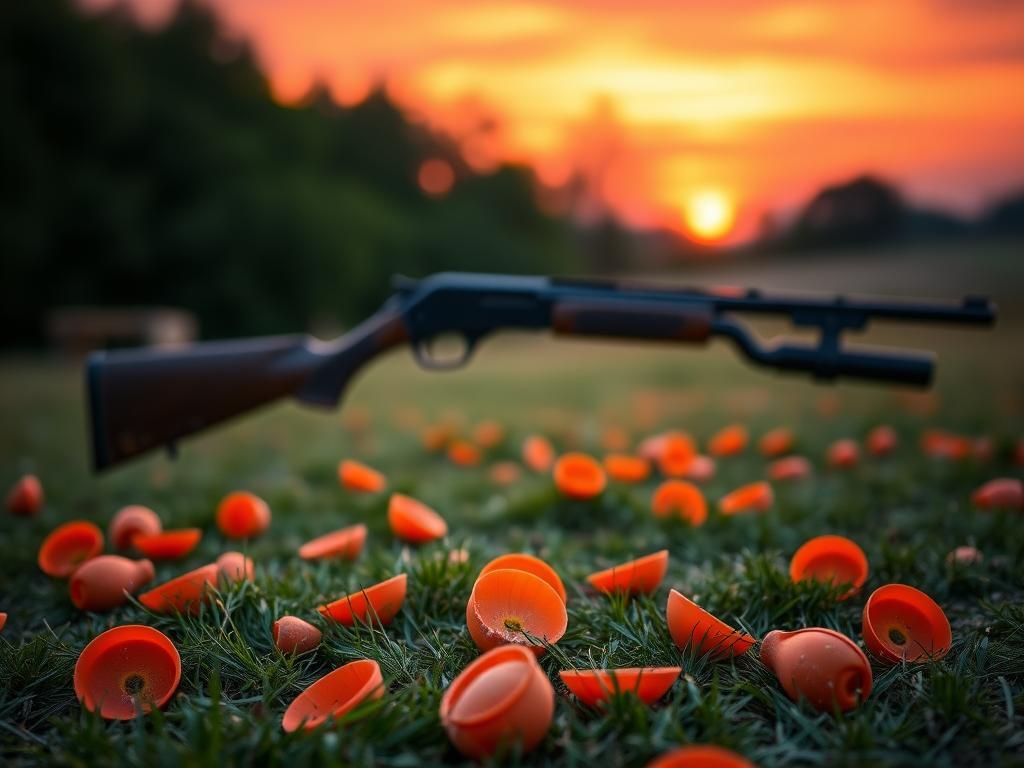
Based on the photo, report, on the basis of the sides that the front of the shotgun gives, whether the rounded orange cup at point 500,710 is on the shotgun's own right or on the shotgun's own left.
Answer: on the shotgun's own right

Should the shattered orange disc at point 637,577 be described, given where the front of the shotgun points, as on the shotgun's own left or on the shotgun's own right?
on the shotgun's own right

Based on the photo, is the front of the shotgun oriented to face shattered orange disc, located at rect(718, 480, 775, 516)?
yes

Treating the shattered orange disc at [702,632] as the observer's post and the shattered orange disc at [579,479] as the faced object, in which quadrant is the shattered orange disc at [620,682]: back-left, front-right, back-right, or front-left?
back-left

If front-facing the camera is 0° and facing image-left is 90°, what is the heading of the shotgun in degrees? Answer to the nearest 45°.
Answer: approximately 270°

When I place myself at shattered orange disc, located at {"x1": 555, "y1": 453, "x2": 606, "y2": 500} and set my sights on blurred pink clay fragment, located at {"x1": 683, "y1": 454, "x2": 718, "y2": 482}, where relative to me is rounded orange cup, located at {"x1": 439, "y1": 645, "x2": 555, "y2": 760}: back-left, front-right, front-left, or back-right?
back-right

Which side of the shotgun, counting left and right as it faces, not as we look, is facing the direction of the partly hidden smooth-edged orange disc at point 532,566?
right

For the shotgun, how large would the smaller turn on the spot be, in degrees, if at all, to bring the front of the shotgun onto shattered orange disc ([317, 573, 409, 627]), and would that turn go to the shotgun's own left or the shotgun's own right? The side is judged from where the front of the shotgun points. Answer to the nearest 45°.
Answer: approximately 90° to the shotgun's own right

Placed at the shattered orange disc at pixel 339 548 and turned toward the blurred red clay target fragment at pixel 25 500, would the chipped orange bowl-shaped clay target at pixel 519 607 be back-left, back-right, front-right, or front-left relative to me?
back-left
